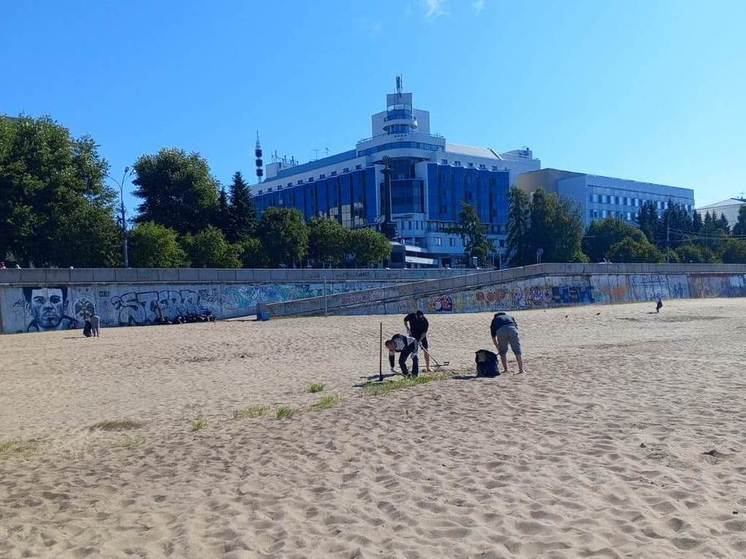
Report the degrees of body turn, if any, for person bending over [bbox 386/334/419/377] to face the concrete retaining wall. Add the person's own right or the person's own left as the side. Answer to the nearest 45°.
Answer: approximately 90° to the person's own right

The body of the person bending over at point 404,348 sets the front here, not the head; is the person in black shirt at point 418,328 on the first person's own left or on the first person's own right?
on the first person's own right

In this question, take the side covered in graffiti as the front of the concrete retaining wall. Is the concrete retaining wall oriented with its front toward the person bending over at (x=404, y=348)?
yes

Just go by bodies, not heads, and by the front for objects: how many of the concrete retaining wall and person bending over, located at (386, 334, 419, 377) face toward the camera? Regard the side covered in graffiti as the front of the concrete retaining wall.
1

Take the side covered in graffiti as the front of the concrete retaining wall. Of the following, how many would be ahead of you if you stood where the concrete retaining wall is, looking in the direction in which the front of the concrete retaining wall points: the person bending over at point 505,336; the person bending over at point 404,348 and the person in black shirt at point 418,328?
3

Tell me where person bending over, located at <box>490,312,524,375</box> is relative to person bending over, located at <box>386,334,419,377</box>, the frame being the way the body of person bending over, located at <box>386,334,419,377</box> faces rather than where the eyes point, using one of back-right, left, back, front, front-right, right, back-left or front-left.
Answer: back

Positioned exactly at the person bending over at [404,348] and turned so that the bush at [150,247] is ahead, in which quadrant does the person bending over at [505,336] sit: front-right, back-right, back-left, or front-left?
back-right

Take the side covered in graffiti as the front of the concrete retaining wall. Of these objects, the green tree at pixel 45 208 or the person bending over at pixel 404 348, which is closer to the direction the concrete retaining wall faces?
the person bending over

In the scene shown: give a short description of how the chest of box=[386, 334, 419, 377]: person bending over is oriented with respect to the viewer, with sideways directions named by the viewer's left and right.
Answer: facing to the left of the viewer

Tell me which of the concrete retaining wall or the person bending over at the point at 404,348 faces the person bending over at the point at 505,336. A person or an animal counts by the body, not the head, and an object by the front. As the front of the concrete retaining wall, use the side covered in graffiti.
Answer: the concrete retaining wall

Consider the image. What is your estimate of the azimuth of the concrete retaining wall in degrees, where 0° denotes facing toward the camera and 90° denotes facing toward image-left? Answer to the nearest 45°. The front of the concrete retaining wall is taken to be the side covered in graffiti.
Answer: approximately 0°

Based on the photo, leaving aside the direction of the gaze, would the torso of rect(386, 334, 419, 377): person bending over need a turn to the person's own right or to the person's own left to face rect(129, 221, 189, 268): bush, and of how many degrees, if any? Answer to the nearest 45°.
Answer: approximately 45° to the person's own right

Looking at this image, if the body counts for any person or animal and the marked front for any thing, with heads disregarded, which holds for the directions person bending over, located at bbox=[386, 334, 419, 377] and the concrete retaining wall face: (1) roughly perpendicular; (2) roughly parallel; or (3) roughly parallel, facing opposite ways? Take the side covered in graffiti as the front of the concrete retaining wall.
roughly perpendicular

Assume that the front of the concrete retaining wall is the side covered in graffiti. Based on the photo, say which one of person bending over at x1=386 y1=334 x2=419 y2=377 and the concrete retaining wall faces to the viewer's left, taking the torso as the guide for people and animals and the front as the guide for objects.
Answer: the person bending over
